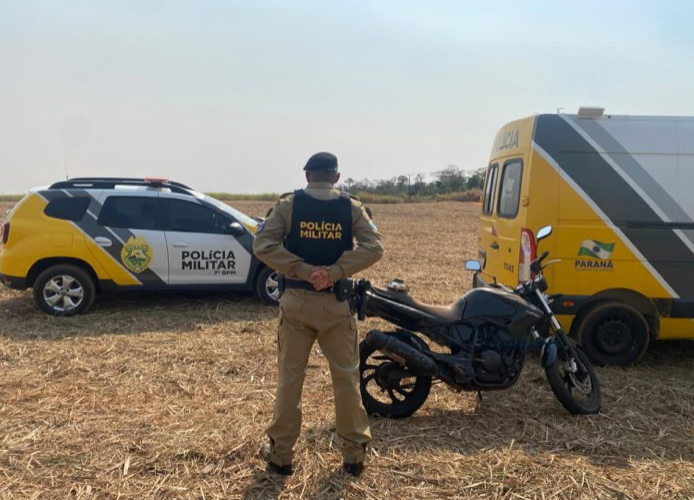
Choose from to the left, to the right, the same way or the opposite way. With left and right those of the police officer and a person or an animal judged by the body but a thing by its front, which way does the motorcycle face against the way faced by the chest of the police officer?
to the right

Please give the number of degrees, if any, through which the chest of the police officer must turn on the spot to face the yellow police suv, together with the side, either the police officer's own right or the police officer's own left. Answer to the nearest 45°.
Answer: approximately 45° to the police officer's own left

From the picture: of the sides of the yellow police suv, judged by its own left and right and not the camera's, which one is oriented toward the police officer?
right

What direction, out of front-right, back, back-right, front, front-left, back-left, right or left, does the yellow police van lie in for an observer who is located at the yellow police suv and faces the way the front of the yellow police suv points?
front-right

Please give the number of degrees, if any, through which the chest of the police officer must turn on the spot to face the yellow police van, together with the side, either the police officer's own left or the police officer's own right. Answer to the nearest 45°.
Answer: approximately 45° to the police officer's own right

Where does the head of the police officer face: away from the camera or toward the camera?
away from the camera

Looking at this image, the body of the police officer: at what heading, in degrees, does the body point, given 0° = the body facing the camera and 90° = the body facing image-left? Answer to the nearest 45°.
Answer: approximately 180°

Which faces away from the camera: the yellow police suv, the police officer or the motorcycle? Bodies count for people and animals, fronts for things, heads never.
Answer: the police officer

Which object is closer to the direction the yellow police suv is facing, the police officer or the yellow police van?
the yellow police van

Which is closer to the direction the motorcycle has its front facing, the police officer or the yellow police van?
the yellow police van

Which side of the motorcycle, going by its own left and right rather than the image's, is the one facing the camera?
right

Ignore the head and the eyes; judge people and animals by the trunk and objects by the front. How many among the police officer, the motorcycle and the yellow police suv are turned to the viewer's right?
2

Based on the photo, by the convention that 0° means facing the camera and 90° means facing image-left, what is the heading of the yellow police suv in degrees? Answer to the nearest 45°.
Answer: approximately 270°

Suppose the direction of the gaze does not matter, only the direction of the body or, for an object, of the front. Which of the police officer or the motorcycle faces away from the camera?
the police officer

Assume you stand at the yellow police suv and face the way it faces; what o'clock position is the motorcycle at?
The motorcycle is roughly at 2 o'clock from the yellow police suv.
